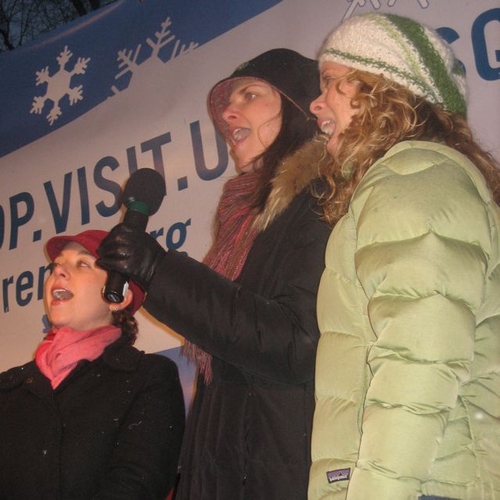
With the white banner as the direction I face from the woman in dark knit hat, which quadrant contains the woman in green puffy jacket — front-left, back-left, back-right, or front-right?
back-right

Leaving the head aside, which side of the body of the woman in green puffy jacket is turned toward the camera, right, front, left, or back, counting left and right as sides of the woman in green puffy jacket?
left

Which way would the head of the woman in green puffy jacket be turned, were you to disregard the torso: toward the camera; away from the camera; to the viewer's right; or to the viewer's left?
to the viewer's left

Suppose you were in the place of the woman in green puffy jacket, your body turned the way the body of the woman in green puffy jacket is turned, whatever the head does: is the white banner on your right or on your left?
on your right
